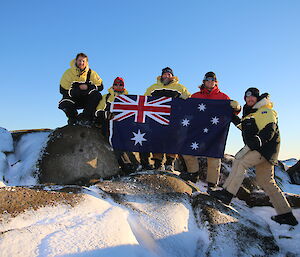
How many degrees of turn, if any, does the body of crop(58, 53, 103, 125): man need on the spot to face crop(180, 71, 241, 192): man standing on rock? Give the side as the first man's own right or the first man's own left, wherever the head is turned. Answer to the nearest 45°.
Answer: approximately 90° to the first man's own left

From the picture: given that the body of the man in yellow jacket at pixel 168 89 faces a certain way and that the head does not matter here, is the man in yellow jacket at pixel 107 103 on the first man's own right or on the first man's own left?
on the first man's own right

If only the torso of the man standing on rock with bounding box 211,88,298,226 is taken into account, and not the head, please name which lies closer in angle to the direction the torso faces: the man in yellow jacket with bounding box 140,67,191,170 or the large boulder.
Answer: the large boulder

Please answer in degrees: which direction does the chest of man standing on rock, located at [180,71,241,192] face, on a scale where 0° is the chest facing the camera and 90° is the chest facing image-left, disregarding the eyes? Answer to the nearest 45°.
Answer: approximately 0°

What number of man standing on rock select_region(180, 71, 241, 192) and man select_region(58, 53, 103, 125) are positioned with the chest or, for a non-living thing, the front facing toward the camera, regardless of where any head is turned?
2

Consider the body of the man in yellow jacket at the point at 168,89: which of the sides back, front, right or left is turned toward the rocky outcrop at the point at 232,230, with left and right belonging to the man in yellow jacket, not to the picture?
front

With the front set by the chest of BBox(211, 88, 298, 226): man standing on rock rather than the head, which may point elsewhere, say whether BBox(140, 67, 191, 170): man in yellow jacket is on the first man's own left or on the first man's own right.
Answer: on the first man's own right

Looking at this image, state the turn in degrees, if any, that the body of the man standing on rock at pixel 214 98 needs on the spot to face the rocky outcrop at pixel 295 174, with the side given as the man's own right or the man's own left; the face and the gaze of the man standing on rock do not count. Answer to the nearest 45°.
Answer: approximately 135° to the man's own left

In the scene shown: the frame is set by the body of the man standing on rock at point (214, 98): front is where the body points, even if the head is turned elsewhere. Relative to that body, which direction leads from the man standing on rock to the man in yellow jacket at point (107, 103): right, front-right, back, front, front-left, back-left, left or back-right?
right
